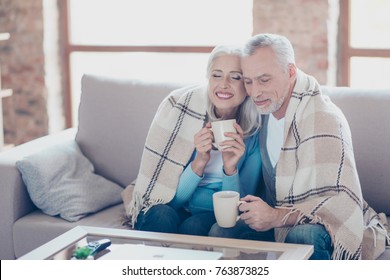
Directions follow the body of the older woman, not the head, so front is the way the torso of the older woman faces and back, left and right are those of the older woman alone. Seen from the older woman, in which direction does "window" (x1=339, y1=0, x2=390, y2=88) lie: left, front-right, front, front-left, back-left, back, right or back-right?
back-left

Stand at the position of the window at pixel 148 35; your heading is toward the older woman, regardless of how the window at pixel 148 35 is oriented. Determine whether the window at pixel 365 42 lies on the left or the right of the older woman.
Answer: left

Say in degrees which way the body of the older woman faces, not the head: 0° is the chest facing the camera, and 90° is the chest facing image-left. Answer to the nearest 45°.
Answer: approximately 0°

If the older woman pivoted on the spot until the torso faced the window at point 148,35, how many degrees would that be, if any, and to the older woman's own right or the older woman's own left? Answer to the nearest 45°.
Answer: approximately 180°

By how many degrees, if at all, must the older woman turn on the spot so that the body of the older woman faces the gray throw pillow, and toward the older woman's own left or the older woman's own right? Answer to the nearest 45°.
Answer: approximately 135° to the older woman's own right

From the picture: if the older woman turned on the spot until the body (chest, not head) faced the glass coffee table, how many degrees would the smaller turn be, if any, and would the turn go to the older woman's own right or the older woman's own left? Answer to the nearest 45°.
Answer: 0° — they already face it
